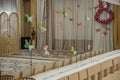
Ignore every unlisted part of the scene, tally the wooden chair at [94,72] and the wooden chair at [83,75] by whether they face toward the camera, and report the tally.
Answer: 0

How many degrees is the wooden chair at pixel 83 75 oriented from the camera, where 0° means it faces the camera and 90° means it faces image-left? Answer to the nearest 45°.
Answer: approximately 135°

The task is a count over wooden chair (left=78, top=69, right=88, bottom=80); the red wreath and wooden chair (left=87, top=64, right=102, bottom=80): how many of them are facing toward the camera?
1

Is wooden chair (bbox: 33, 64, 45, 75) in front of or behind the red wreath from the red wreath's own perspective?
in front

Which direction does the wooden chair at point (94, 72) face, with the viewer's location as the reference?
facing away from the viewer and to the left of the viewer

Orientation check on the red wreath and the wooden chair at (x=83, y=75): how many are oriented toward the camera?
1

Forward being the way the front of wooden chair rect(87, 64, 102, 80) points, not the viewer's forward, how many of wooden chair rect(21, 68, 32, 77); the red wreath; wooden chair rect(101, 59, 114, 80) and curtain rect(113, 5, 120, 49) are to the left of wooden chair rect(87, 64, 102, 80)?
1

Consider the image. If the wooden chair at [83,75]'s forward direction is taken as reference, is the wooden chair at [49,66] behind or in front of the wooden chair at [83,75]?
in front

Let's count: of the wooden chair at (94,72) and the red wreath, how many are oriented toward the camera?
1

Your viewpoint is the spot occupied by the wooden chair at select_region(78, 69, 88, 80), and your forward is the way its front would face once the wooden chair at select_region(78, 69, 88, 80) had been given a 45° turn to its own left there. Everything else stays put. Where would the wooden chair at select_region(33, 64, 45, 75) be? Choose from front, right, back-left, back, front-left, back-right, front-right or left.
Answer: front

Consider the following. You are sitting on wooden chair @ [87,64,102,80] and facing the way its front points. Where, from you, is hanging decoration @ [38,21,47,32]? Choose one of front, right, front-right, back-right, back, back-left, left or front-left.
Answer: front-left
